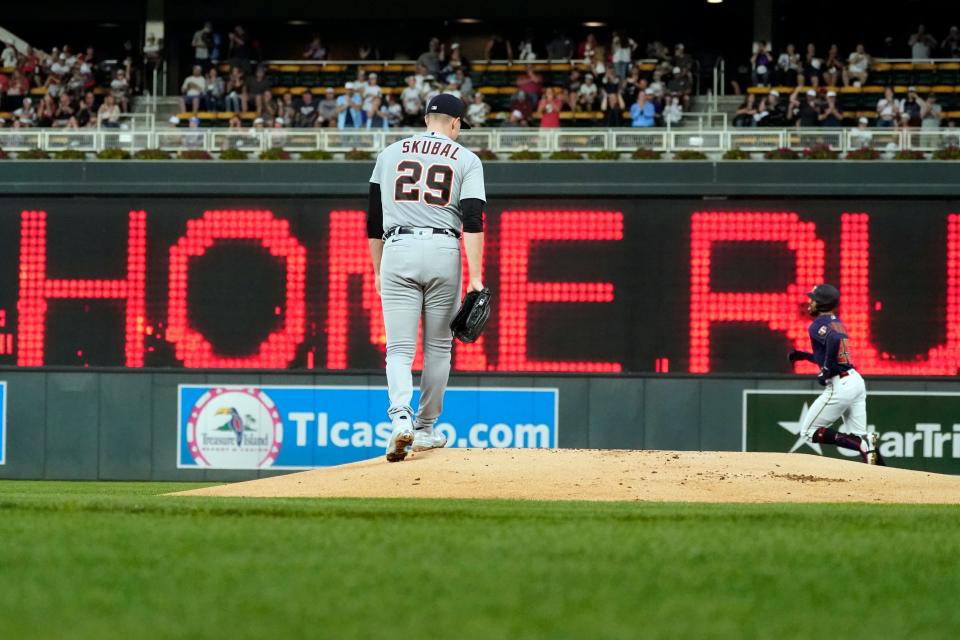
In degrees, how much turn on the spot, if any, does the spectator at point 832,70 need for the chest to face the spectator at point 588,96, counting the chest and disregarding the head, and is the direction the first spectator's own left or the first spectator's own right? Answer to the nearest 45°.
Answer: approximately 90° to the first spectator's own right

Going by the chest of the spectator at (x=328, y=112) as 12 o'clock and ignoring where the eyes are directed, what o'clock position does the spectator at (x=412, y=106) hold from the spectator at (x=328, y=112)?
the spectator at (x=412, y=106) is roughly at 9 o'clock from the spectator at (x=328, y=112).

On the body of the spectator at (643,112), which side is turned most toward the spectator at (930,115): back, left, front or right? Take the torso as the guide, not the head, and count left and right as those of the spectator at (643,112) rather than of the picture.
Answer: left

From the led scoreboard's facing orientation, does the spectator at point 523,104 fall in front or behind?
behind

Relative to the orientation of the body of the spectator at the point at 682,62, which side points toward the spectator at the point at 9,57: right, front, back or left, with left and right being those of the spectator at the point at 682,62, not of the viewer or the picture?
right

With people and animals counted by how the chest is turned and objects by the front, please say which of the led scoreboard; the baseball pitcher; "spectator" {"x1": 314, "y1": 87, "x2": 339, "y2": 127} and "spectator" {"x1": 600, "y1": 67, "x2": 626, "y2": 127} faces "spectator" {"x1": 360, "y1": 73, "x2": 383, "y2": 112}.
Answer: the baseball pitcher

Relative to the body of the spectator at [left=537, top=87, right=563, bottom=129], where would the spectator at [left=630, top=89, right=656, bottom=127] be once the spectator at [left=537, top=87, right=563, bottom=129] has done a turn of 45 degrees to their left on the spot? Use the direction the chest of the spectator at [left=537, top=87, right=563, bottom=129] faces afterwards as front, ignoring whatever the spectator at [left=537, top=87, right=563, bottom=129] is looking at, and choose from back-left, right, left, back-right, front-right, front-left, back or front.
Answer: front-left

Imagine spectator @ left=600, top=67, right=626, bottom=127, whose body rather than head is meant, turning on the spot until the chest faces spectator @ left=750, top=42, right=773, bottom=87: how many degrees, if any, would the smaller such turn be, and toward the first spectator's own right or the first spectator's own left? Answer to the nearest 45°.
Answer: approximately 135° to the first spectator's own left

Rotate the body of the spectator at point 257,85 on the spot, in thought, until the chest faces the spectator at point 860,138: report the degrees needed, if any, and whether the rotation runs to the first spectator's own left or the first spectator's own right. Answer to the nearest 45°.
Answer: approximately 45° to the first spectator's own left

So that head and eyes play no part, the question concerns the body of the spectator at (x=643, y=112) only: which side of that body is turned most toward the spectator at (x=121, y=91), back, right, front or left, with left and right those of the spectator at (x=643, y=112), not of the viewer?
right

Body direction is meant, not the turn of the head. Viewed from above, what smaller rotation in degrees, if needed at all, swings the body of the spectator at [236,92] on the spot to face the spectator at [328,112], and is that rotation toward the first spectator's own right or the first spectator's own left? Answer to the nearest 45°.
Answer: approximately 45° to the first spectator's own left

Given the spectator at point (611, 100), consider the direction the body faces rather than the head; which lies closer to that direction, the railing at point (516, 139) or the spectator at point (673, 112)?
the railing

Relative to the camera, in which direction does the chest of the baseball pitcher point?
away from the camera
